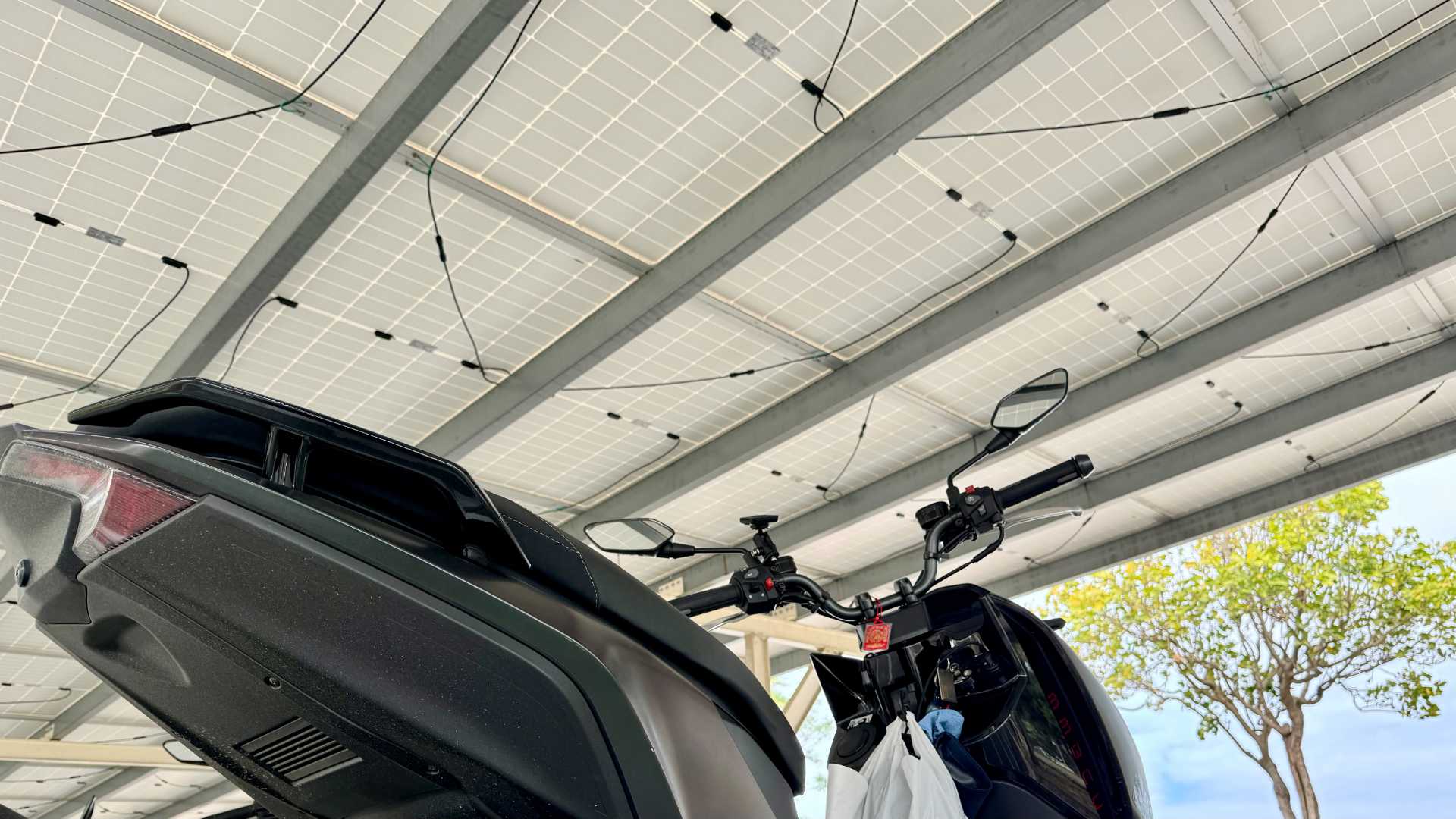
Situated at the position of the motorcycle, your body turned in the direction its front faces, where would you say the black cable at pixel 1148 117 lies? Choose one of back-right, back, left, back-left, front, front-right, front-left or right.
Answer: front

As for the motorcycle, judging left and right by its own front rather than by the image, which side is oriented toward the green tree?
front

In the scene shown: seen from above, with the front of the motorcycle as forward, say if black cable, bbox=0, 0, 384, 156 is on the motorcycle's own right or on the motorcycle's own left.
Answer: on the motorcycle's own left

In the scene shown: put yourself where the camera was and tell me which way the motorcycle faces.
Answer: facing away from the viewer and to the right of the viewer

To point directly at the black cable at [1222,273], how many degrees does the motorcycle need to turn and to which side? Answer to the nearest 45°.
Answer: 0° — it already faces it

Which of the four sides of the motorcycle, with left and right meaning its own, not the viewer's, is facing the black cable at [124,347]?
left
